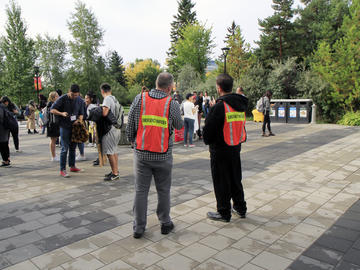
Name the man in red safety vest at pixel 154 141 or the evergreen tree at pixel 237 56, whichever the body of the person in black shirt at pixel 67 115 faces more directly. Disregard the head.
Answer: the man in red safety vest

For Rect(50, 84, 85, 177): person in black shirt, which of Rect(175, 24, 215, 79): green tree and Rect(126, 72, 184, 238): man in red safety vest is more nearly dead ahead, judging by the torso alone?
the man in red safety vest

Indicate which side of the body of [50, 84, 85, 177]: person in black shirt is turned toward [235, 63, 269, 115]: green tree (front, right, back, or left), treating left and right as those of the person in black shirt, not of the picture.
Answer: left

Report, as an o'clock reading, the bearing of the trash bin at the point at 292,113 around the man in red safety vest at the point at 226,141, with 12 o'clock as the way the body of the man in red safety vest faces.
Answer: The trash bin is roughly at 2 o'clock from the man in red safety vest.

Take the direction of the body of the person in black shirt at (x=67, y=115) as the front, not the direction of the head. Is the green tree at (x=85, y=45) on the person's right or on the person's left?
on the person's left

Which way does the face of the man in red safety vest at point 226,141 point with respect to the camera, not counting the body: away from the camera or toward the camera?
away from the camera

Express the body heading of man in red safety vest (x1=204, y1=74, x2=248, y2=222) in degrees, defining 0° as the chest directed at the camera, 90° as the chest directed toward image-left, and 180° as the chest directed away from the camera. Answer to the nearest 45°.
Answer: approximately 135°

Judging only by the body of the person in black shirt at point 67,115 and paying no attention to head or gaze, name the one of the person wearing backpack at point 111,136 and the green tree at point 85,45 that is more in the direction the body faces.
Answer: the person wearing backpack

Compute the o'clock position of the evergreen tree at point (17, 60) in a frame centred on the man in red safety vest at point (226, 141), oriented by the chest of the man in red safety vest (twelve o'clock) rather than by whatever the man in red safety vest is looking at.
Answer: The evergreen tree is roughly at 12 o'clock from the man in red safety vest.
